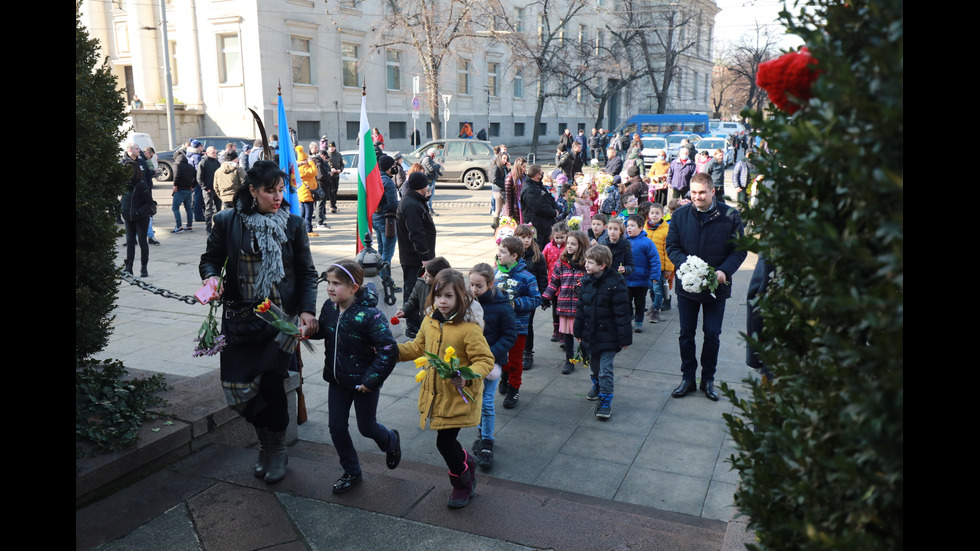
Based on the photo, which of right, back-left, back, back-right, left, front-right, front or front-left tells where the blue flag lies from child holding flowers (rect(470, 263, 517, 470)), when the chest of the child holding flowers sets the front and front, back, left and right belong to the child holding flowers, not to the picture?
right

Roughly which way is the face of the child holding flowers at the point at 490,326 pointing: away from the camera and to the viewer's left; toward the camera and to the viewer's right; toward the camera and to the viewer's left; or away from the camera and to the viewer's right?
toward the camera and to the viewer's left

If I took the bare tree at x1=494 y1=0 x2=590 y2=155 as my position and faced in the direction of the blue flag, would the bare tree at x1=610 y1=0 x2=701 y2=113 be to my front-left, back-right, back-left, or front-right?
back-left

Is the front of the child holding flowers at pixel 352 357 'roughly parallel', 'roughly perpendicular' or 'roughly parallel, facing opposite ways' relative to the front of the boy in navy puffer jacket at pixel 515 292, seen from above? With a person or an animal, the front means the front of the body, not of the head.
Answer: roughly parallel

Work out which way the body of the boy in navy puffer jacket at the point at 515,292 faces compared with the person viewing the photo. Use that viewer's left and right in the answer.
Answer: facing the viewer and to the left of the viewer

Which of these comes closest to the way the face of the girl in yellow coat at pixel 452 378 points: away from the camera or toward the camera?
toward the camera

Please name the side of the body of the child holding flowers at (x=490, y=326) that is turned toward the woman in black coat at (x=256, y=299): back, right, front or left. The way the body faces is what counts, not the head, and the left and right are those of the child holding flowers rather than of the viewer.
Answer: front

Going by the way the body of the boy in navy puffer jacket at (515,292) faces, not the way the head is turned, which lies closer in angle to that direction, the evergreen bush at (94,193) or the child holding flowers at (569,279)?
the evergreen bush

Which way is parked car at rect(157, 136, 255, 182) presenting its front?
to the viewer's left

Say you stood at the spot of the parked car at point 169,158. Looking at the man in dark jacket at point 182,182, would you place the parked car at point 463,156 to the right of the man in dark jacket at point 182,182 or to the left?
left

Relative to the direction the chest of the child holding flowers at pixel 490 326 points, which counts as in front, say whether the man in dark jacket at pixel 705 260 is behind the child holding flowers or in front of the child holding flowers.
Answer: behind

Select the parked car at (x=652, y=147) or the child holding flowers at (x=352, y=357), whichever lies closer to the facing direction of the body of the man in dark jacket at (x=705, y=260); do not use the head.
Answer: the child holding flowers

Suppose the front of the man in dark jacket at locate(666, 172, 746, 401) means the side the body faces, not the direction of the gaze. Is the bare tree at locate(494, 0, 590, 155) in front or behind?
behind

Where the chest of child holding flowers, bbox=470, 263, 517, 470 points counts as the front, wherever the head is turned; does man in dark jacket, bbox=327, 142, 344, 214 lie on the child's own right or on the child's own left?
on the child's own right

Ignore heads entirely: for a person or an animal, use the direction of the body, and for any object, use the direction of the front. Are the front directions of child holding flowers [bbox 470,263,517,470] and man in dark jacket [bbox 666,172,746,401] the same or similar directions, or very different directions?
same or similar directions

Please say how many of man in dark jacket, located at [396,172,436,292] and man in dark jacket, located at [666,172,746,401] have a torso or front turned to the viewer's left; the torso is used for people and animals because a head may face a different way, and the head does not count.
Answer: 0

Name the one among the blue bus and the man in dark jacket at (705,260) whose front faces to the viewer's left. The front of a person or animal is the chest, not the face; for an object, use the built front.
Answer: the blue bus
